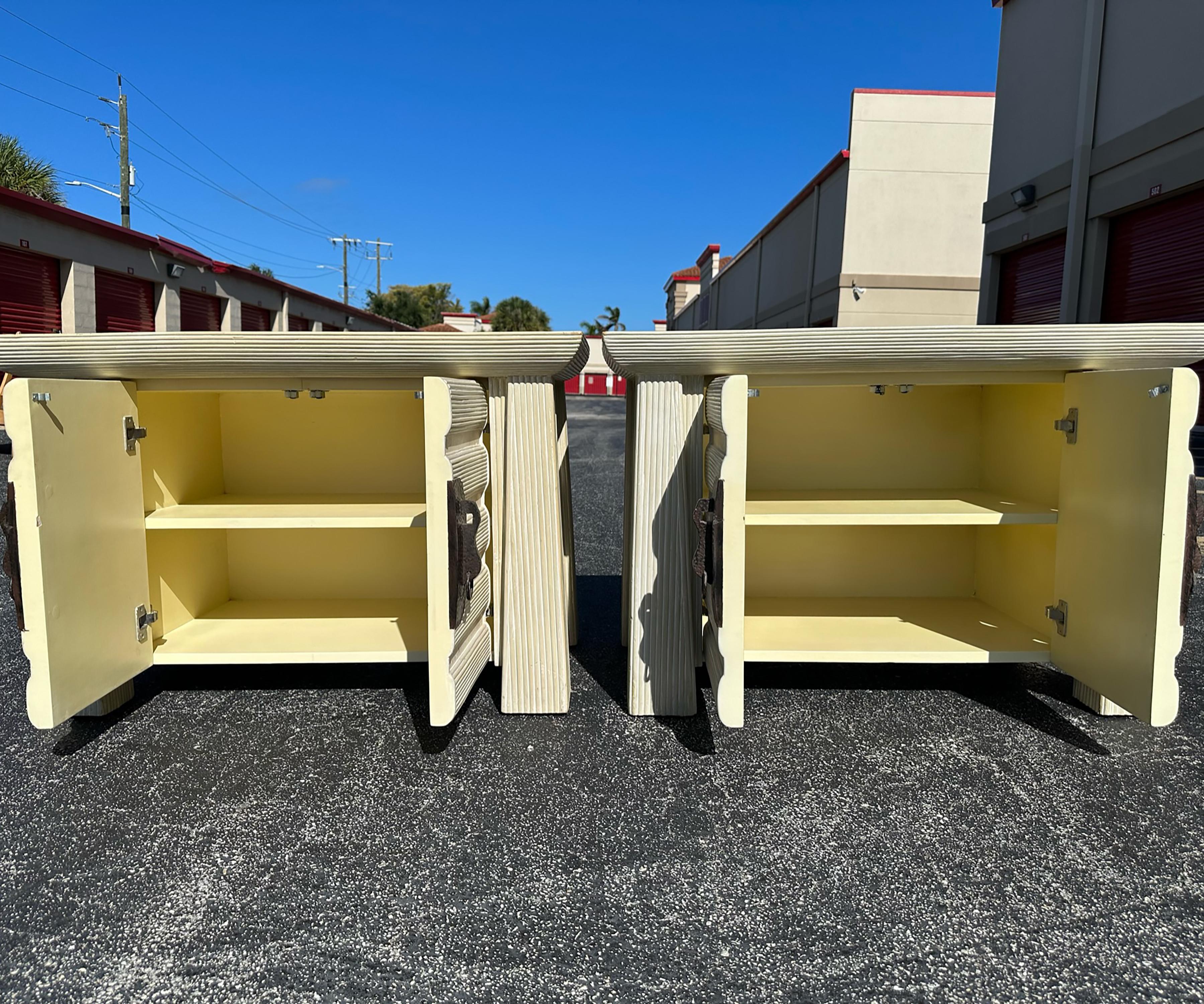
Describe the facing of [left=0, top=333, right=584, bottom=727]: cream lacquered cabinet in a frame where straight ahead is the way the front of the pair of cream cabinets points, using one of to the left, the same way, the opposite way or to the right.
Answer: the same way

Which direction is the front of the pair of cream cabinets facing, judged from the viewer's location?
facing the viewer

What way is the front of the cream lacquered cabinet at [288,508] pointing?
toward the camera
